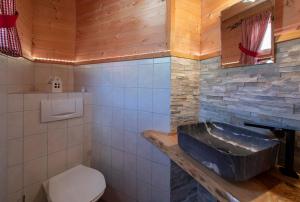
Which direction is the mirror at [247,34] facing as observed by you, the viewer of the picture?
facing the viewer and to the left of the viewer

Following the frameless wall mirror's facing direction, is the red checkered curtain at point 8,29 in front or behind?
in front

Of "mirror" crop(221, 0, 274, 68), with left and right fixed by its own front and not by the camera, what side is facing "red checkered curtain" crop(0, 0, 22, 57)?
front
